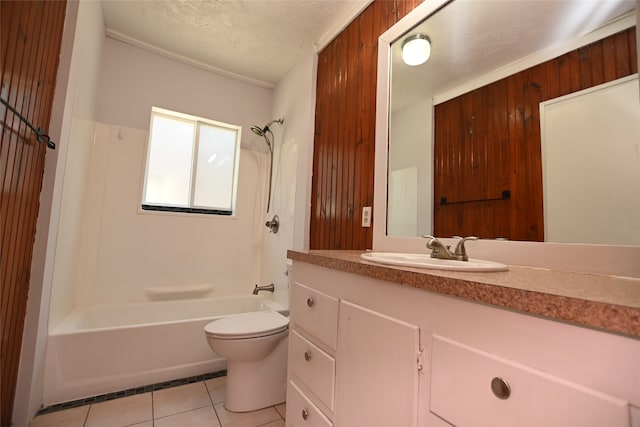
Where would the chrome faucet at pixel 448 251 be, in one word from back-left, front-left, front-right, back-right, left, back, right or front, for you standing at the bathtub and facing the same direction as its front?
front-left

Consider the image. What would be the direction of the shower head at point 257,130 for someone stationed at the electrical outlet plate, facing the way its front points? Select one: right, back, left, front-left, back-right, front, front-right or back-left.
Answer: right

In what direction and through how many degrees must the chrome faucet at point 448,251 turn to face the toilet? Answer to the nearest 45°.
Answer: approximately 45° to its right

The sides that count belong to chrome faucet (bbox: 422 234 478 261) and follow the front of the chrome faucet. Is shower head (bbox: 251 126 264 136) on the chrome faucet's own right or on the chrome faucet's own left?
on the chrome faucet's own right

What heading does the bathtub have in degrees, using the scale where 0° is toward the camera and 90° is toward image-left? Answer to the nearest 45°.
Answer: approximately 0°

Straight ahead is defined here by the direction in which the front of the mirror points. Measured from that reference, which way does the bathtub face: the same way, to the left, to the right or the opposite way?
to the left

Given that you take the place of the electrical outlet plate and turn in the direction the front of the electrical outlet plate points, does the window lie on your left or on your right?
on your right

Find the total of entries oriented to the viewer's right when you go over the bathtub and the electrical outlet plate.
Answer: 0

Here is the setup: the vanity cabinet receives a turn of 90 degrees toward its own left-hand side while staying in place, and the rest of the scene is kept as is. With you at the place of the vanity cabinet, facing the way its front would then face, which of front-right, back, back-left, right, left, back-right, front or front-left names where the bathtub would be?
back-right

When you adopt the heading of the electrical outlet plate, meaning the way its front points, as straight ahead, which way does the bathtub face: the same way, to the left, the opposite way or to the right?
to the left

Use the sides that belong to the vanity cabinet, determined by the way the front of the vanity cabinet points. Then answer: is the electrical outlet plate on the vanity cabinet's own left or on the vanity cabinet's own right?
on the vanity cabinet's own right
